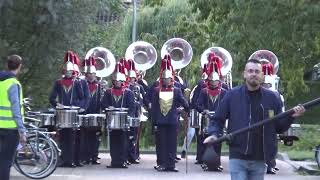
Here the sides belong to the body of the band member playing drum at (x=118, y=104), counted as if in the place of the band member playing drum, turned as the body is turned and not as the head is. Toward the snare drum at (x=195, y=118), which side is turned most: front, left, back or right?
left

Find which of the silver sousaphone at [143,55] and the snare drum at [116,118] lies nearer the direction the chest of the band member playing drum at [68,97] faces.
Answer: the snare drum

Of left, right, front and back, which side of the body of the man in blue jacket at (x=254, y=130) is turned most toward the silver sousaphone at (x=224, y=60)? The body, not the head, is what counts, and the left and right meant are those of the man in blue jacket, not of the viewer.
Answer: back

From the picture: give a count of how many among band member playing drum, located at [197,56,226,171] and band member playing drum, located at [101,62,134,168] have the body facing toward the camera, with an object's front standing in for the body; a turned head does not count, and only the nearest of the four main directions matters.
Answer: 2

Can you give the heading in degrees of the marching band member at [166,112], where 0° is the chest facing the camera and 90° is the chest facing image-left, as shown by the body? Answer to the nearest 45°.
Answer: approximately 0°

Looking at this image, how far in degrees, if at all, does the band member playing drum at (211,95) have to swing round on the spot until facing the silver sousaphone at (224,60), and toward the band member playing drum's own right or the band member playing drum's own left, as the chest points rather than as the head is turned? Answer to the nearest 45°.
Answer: approximately 180°
